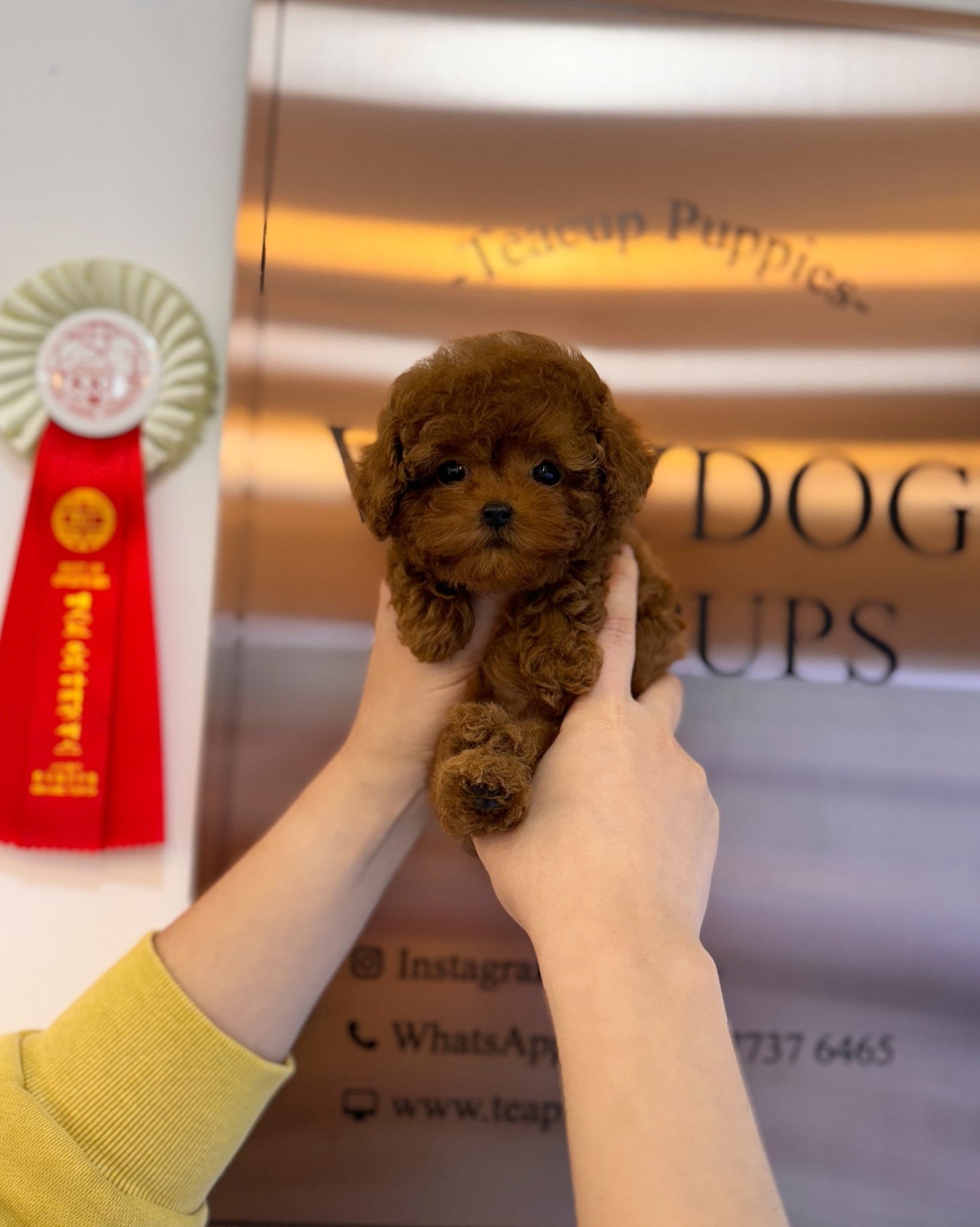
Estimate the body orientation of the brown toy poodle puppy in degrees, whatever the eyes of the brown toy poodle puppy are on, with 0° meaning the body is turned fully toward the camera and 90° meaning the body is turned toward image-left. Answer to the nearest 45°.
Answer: approximately 0°
